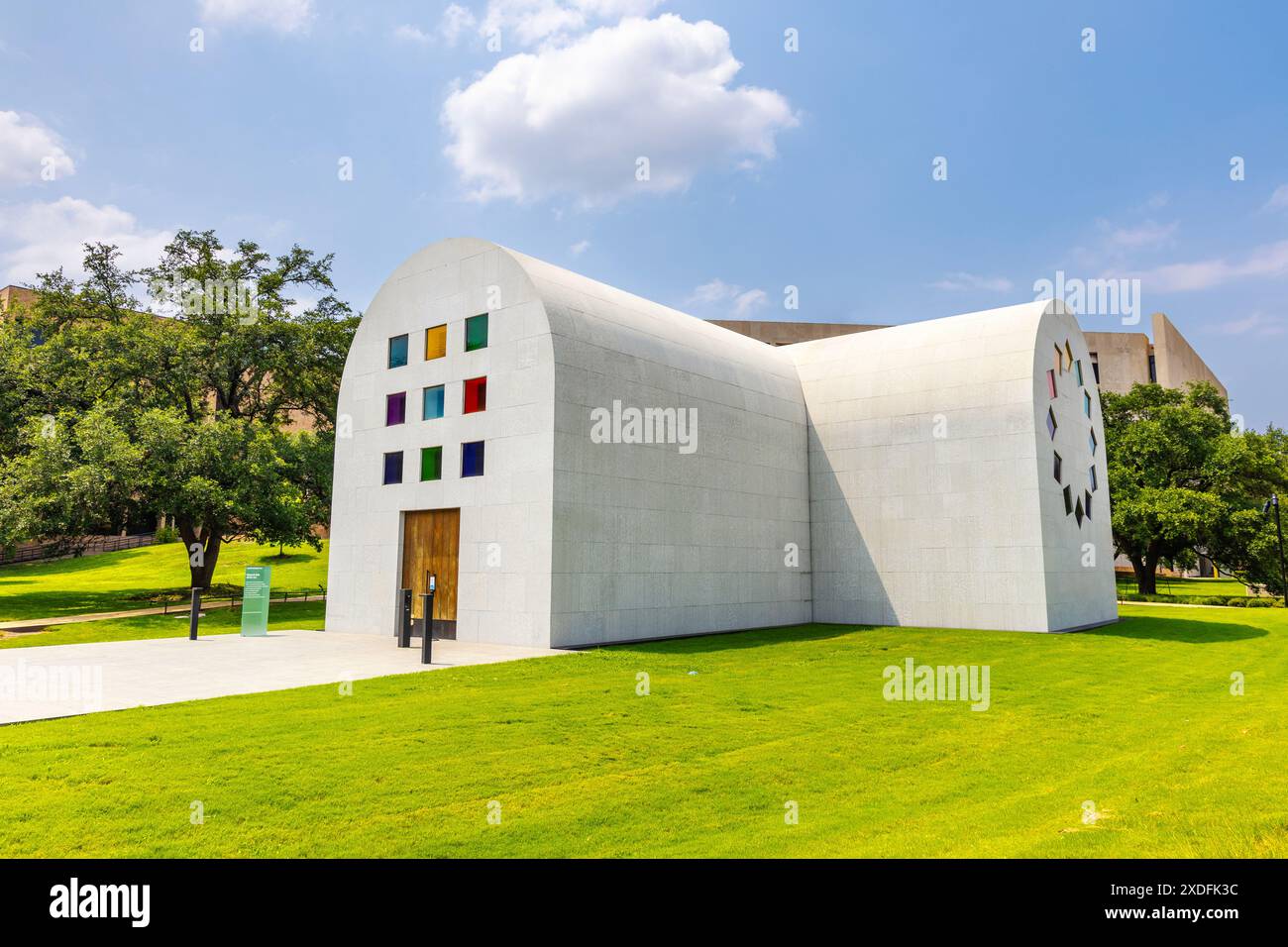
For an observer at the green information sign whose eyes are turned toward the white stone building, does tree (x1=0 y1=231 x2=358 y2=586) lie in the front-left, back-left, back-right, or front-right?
back-left

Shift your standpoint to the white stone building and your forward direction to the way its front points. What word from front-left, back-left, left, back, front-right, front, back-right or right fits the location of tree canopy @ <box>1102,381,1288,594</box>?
back

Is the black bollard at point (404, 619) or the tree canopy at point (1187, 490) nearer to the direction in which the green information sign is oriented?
the black bollard

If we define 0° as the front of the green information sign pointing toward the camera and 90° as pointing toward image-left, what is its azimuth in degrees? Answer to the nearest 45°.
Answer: approximately 0°

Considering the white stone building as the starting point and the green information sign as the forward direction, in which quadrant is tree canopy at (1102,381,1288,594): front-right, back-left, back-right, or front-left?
back-right

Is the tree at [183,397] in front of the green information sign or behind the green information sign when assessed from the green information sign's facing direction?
behind

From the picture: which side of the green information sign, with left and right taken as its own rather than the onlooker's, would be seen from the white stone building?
left

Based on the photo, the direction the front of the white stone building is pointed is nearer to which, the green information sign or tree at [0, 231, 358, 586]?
the green information sign

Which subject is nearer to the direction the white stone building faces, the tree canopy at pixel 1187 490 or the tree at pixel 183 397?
the tree

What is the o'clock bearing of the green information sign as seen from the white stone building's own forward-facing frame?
The green information sign is roughly at 1 o'clock from the white stone building.

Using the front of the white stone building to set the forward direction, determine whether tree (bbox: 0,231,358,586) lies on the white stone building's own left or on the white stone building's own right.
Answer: on the white stone building's own right
